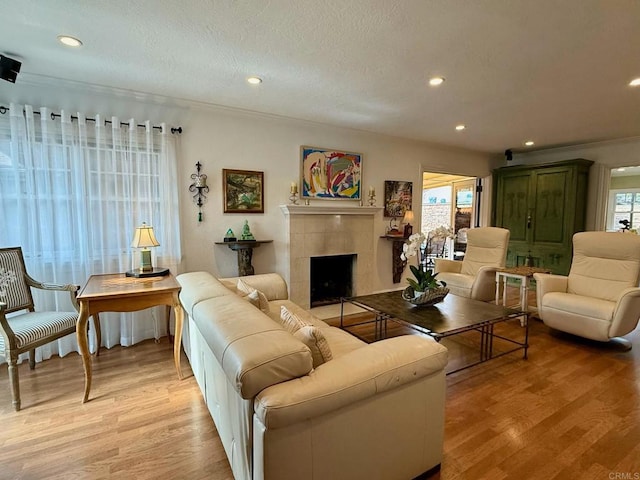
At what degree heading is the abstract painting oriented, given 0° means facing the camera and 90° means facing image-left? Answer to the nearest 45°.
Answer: approximately 315°

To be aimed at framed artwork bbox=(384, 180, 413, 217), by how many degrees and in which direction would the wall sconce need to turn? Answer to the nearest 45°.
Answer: approximately 90° to its left

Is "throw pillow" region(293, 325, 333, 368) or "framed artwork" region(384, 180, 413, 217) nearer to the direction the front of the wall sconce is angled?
the throw pillow

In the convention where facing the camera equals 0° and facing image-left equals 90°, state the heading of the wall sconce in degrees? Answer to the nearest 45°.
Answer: approximately 0°

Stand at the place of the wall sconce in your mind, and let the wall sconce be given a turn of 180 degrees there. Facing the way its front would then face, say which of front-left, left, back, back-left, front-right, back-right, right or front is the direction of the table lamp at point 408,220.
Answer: right

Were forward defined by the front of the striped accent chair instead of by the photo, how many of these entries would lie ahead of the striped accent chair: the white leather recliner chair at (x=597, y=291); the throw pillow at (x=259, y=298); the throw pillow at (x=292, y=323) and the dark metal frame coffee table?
4

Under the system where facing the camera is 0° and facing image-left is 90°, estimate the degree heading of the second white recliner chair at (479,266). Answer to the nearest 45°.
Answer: approximately 45°

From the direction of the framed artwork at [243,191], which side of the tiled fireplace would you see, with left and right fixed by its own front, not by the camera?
right
